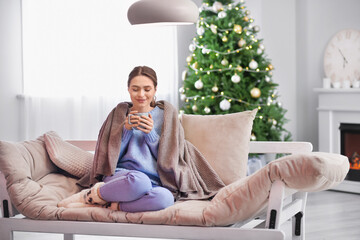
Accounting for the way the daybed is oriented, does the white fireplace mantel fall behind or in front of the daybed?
behind

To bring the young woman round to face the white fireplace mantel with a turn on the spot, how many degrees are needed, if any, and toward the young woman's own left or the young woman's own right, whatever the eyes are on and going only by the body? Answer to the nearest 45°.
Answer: approximately 135° to the young woman's own left

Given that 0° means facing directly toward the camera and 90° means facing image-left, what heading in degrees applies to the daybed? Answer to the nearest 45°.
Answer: approximately 0°

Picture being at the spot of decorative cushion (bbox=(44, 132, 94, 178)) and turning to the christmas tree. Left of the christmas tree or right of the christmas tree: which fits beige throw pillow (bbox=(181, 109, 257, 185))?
right

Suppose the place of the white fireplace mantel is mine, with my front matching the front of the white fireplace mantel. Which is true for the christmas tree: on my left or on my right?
on my right

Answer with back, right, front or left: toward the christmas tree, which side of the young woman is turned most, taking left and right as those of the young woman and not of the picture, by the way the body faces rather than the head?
back

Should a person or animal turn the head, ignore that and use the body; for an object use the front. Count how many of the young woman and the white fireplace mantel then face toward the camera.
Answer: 2

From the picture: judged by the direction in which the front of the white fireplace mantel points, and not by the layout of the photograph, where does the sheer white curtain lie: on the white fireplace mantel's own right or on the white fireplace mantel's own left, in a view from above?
on the white fireplace mantel's own right

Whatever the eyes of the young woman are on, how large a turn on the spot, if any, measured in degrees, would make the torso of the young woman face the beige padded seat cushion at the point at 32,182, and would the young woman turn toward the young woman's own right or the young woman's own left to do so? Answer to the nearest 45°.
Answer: approximately 90° to the young woman's own right
